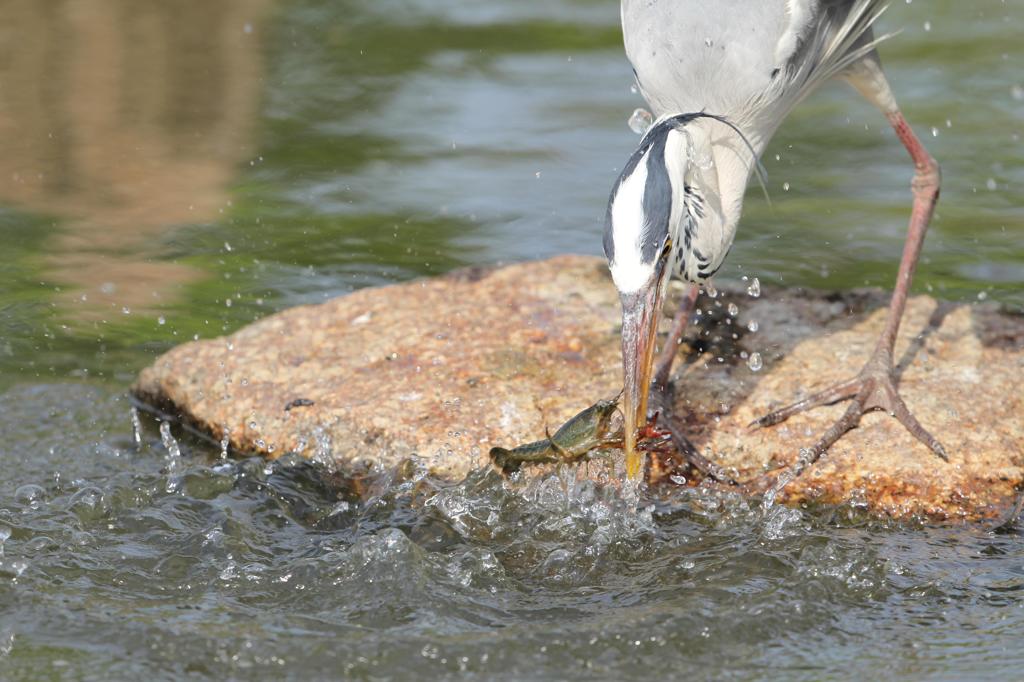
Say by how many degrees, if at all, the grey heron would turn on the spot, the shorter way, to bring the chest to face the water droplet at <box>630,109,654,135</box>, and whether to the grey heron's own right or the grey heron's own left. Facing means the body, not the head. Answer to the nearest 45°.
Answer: approximately 90° to the grey heron's own right

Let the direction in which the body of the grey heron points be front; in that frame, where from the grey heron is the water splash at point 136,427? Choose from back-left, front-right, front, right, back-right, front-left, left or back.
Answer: front-right

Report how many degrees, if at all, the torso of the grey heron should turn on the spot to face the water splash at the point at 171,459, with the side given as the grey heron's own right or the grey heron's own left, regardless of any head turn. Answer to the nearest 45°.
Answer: approximately 45° to the grey heron's own right

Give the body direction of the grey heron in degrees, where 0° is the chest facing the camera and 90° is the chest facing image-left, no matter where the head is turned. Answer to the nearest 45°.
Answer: approximately 45°
